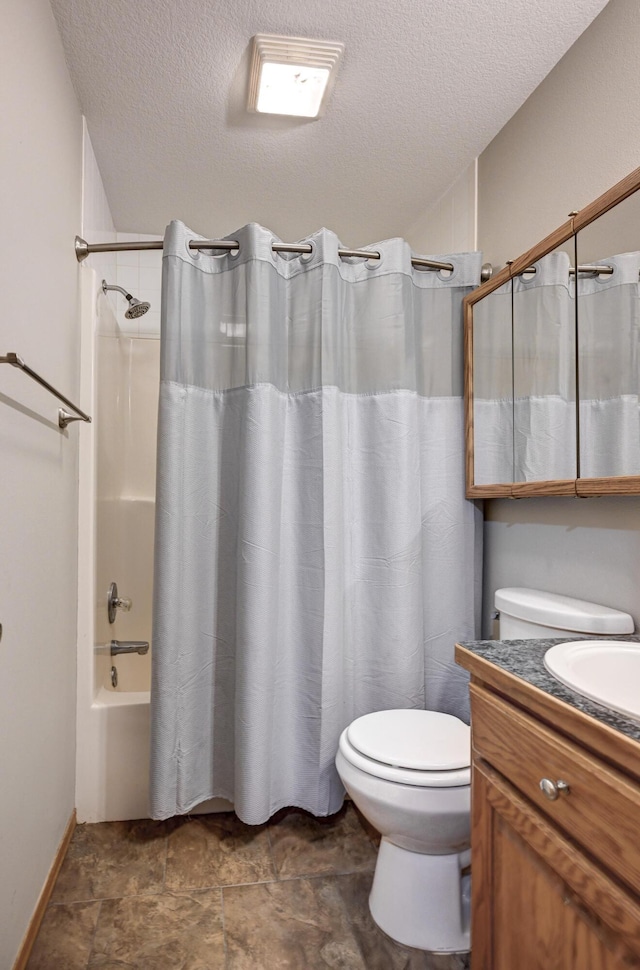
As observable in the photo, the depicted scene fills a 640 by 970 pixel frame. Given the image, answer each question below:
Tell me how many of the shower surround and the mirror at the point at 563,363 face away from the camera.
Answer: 0

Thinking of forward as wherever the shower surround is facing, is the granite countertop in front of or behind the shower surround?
in front

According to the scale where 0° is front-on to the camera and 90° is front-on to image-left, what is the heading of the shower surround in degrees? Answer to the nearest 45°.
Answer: approximately 0°

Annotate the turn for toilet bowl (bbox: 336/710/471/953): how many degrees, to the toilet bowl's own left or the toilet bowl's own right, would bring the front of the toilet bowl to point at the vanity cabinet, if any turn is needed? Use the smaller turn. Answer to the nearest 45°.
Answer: approximately 45° to the toilet bowl's own left

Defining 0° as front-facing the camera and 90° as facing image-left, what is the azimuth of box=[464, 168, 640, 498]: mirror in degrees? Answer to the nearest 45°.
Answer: approximately 45°

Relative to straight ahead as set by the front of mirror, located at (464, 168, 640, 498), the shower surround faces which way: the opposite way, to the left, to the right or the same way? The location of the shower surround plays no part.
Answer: to the left

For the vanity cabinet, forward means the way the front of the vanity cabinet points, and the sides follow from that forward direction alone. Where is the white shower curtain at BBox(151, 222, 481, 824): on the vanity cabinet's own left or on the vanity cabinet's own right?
on the vanity cabinet's own right

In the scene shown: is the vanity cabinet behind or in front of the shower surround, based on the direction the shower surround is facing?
in front

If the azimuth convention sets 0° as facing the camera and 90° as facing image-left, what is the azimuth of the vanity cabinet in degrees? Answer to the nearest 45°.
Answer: approximately 45°
